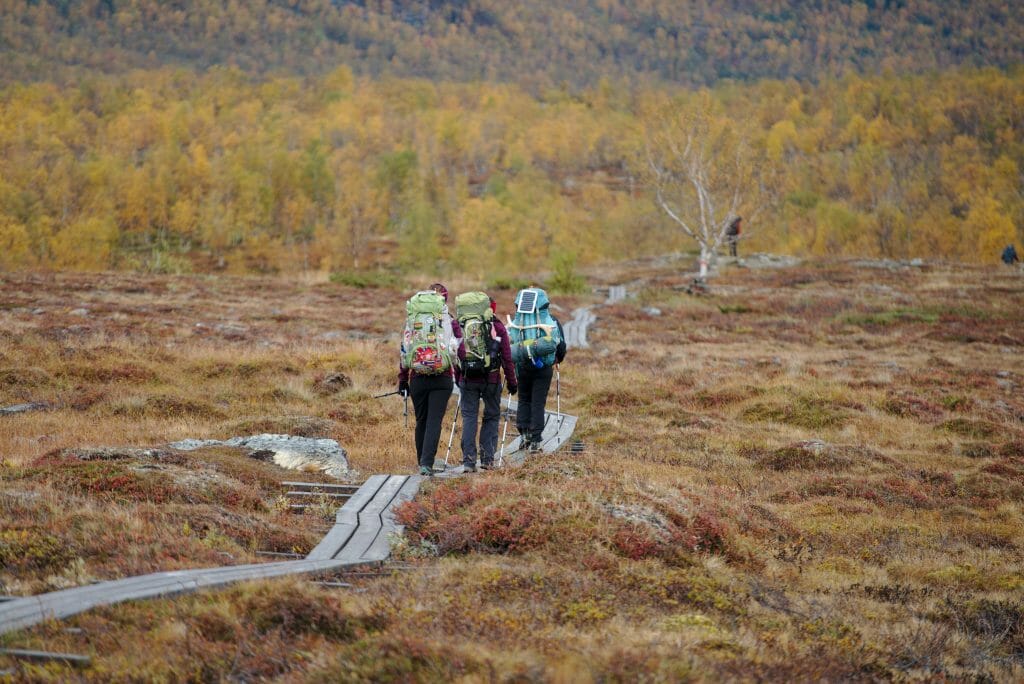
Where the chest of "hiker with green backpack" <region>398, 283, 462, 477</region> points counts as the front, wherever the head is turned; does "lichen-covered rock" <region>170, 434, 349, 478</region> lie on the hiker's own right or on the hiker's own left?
on the hiker's own left

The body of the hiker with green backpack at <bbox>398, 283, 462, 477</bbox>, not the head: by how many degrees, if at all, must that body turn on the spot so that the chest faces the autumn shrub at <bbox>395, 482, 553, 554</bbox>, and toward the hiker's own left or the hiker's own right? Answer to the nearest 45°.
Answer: approximately 180°

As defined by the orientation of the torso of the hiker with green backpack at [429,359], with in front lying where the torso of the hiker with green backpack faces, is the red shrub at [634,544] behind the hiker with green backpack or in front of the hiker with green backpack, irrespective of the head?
behind

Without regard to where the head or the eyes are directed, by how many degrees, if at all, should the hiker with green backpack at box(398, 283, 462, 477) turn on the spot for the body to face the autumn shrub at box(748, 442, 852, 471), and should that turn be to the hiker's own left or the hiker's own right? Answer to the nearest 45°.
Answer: approximately 45° to the hiker's own right

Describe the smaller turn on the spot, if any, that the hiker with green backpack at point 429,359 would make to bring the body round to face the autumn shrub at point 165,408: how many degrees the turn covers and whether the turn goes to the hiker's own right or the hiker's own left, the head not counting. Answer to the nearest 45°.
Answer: approximately 45° to the hiker's own left

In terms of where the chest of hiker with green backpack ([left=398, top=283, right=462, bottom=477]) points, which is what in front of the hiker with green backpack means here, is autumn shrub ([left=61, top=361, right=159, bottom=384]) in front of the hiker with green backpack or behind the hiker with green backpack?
in front

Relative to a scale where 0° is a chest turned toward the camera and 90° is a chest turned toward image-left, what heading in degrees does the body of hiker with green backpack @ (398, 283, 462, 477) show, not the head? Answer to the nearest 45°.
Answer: approximately 180°

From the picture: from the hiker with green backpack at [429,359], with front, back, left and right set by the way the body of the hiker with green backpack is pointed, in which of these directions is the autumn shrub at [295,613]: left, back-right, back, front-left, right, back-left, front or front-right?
back

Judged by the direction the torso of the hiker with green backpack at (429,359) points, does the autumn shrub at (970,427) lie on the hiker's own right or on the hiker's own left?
on the hiker's own right

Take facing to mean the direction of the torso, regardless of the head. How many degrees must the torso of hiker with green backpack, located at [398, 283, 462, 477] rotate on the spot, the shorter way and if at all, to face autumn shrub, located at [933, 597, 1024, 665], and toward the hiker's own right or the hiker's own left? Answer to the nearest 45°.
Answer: approximately 135° to the hiker's own right

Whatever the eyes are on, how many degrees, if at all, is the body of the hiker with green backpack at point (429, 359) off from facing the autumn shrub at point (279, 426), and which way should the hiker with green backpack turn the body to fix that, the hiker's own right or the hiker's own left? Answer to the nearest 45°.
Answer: approximately 45° to the hiker's own left
